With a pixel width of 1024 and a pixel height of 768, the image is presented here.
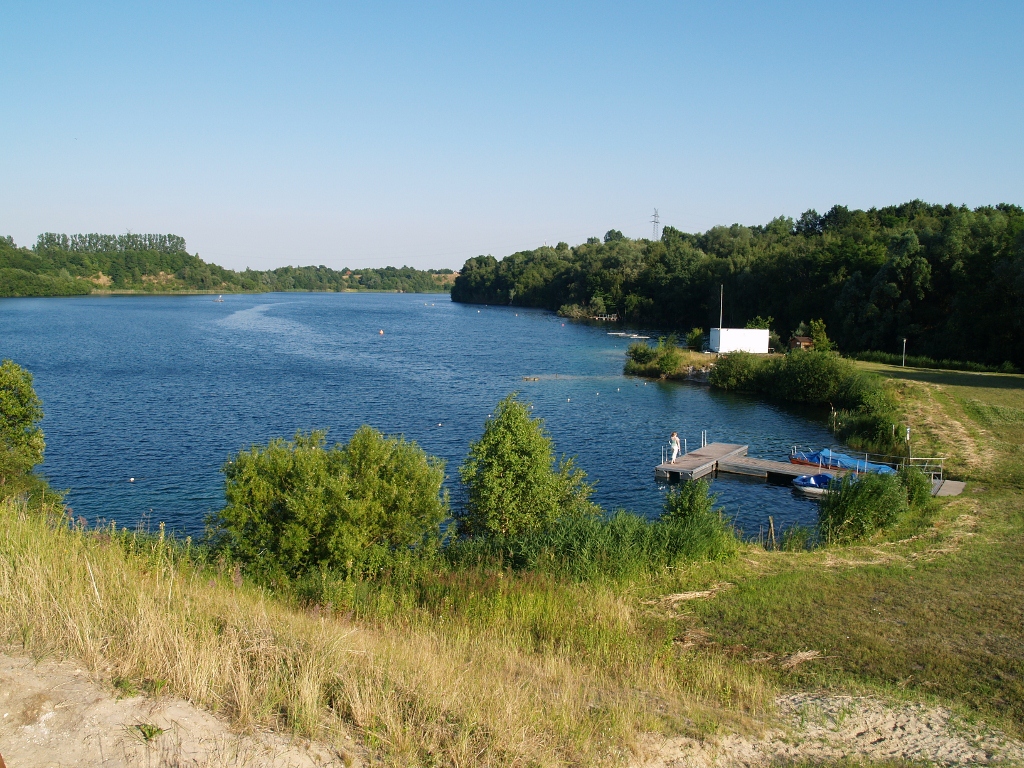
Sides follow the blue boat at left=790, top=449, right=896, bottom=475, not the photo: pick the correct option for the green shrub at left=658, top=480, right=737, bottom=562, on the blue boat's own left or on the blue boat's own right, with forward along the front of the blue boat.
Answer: on the blue boat's own left

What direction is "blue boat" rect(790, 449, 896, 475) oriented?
to the viewer's left

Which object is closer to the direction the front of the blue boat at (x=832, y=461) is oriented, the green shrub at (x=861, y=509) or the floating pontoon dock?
the floating pontoon dock

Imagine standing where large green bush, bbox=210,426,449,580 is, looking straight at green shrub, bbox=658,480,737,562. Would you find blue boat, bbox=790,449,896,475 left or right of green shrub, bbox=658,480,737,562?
left

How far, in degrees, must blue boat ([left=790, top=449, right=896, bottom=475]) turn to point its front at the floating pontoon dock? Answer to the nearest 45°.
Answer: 0° — it already faces it

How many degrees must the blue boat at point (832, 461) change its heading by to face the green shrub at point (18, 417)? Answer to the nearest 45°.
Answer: approximately 45° to its left

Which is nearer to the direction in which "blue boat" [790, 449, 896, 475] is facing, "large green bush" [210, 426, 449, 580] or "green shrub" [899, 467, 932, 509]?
the large green bush

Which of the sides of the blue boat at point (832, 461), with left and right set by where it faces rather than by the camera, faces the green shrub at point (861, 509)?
left
